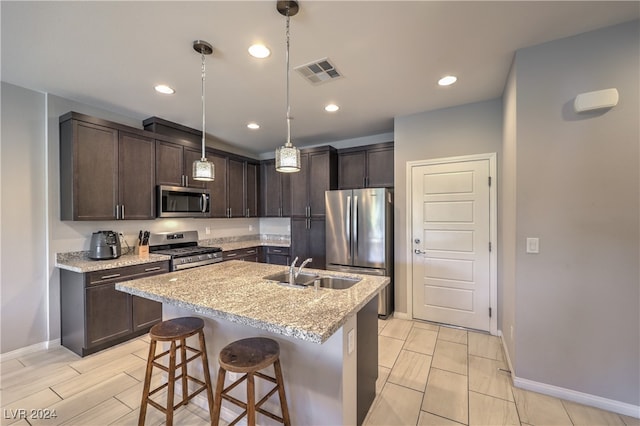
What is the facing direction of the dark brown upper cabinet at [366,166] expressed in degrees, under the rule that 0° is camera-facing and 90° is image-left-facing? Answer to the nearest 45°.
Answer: approximately 45°

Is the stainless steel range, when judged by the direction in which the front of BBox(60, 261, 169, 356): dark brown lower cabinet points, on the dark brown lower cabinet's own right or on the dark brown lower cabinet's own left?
on the dark brown lower cabinet's own left

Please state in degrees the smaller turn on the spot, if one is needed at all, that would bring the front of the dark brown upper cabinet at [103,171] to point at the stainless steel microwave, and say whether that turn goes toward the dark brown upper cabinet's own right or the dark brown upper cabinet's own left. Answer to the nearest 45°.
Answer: approximately 45° to the dark brown upper cabinet's own left

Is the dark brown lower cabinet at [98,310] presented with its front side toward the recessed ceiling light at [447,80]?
yes

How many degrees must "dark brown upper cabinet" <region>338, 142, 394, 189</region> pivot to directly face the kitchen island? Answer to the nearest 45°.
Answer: approximately 45° to its left

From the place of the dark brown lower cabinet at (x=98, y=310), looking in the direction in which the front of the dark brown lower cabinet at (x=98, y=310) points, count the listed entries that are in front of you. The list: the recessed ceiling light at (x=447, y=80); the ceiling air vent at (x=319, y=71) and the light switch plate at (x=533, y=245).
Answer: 3

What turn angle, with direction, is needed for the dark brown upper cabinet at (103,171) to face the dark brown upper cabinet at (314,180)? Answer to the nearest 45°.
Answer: approximately 45° to its left
